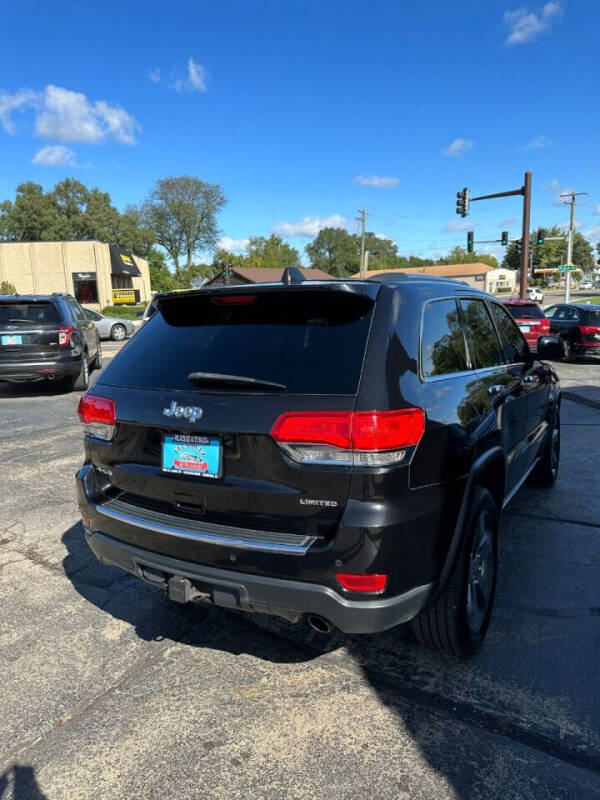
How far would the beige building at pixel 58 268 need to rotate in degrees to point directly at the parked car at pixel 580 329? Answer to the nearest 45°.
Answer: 0° — it already faces it

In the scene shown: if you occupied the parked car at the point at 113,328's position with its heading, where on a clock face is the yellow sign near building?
The yellow sign near building is roughly at 9 o'clock from the parked car.

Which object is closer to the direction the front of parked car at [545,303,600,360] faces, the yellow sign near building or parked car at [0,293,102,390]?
the yellow sign near building

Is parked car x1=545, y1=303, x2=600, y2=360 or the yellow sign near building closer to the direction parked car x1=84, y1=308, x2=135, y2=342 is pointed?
the parked car

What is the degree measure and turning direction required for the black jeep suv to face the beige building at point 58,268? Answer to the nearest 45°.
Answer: approximately 90° to its left

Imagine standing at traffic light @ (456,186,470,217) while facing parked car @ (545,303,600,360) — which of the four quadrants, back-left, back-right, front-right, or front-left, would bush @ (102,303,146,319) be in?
back-right

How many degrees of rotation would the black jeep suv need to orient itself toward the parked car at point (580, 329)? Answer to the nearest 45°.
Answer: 0° — it already faces it

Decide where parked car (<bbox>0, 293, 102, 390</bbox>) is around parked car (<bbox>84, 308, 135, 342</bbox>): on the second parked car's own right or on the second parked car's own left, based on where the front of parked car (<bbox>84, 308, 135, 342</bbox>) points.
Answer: on the second parked car's own right

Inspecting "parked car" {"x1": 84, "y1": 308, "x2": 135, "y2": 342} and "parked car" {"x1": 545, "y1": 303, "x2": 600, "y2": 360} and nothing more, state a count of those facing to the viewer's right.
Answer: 1

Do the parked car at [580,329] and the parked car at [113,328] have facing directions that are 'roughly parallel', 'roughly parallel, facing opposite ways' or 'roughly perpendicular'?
roughly perpendicular

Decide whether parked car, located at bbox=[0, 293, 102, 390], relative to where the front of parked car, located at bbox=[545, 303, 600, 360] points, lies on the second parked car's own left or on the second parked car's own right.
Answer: on the second parked car's own left

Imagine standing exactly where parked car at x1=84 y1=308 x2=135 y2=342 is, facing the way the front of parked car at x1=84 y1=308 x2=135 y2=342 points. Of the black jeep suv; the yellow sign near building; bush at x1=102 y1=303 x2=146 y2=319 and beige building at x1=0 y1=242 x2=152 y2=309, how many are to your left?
3

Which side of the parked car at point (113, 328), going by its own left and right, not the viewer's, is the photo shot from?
right

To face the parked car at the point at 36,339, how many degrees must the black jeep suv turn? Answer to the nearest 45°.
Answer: approximately 90° to its left

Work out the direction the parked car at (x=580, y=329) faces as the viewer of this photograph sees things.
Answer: facing away from the viewer and to the left of the viewer
